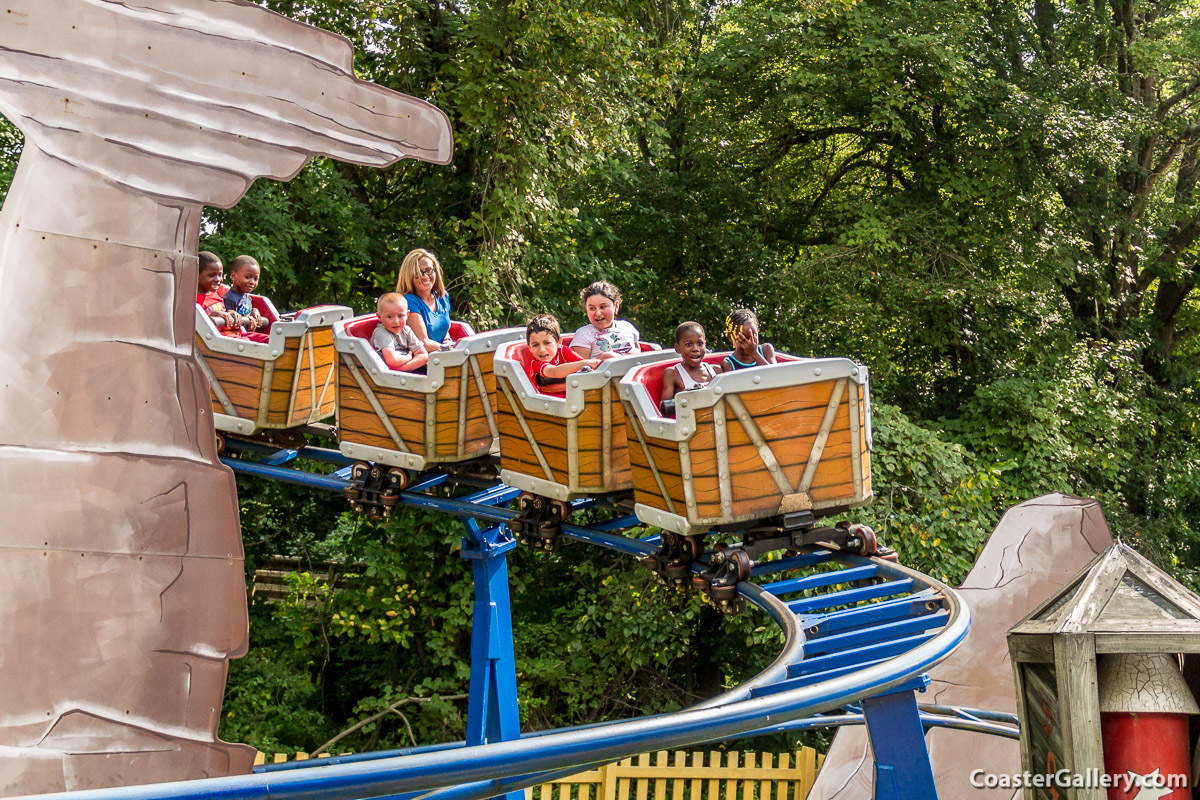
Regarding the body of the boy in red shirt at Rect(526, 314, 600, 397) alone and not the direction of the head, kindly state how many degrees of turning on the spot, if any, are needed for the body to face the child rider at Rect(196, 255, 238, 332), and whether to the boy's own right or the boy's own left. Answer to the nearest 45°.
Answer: approximately 180°

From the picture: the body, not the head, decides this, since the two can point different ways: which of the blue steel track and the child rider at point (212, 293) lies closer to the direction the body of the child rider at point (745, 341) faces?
the blue steel track

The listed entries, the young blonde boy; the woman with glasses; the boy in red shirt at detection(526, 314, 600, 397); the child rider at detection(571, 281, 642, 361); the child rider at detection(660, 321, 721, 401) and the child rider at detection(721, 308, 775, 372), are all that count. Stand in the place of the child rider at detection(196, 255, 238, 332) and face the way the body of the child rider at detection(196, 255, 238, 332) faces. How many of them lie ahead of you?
6

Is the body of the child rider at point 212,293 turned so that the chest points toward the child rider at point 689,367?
yes

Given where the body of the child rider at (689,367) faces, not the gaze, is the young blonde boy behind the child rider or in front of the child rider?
behind

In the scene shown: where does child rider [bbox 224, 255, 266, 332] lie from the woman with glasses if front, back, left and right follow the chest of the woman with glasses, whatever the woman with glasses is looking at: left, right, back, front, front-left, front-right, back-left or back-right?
back

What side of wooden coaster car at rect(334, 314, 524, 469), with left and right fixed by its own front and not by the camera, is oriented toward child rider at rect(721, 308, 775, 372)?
front

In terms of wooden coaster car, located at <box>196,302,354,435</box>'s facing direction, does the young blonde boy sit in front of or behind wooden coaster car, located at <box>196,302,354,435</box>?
in front

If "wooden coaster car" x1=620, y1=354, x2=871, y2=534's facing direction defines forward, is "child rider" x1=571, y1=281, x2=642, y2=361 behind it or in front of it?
behind

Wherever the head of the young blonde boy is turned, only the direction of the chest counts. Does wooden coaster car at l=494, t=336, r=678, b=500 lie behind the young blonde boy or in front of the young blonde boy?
in front

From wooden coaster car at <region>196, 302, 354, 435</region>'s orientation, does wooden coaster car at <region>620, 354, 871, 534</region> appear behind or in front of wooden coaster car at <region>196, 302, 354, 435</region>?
in front

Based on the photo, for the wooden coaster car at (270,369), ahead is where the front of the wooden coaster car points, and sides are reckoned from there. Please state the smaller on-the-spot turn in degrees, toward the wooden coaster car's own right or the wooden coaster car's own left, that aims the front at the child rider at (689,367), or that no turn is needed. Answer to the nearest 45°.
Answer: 0° — it already faces them

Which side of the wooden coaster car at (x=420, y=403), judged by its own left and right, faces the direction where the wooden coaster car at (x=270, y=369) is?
back
